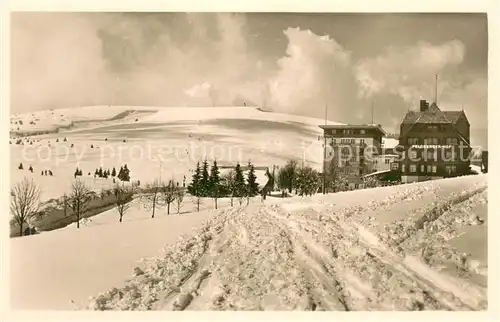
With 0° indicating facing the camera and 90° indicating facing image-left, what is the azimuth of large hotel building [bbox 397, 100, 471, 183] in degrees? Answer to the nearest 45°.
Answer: approximately 0°

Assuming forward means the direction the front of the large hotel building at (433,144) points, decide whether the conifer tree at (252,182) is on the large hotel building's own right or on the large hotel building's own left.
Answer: on the large hotel building's own right

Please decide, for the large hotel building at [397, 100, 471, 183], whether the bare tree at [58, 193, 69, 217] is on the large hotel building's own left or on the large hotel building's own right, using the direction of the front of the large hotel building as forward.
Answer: on the large hotel building's own right

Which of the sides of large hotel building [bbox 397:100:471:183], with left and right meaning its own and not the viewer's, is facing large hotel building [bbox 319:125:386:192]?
right
